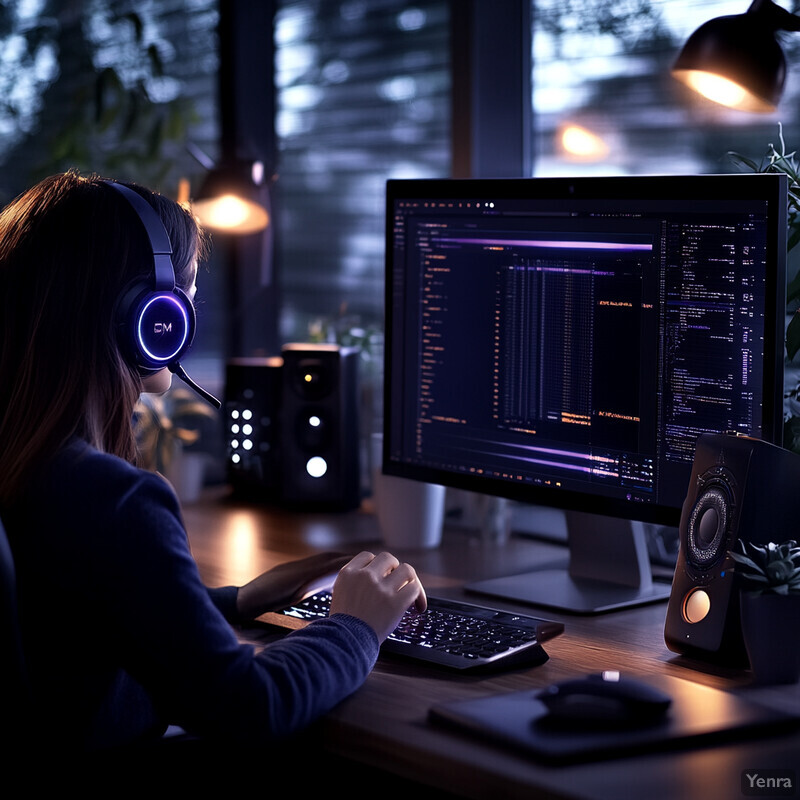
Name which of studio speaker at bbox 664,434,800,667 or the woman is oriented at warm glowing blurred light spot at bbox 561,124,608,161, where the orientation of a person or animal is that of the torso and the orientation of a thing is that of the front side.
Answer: the woman

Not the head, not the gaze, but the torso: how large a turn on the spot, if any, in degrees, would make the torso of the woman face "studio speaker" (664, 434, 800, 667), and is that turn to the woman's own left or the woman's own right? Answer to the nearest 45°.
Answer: approximately 45° to the woman's own right

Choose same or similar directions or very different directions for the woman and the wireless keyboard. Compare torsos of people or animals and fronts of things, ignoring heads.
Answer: very different directions

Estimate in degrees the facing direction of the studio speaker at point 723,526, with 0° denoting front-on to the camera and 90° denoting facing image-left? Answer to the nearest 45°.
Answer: approximately 45°

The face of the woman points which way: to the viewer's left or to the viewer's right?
to the viewer's right

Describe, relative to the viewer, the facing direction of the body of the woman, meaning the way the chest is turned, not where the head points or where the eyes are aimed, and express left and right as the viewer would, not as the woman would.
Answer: facing away from the viewer and to the right of the viewer
